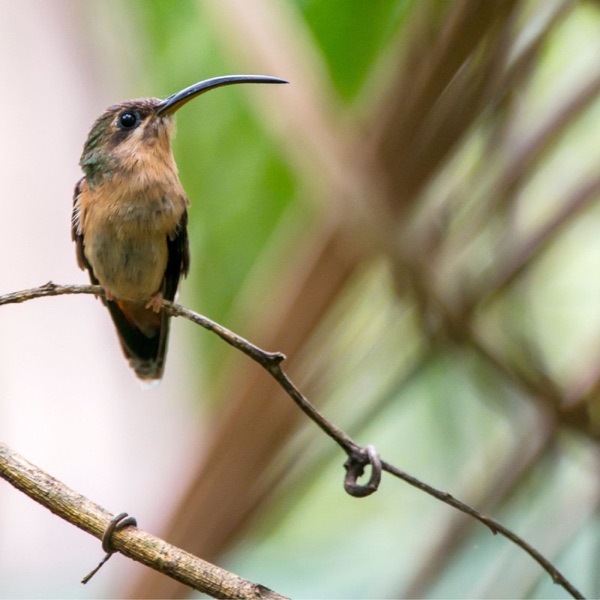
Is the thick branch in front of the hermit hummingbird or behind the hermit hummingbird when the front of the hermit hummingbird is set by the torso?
in front

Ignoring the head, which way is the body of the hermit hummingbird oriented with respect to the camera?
toward the camera
